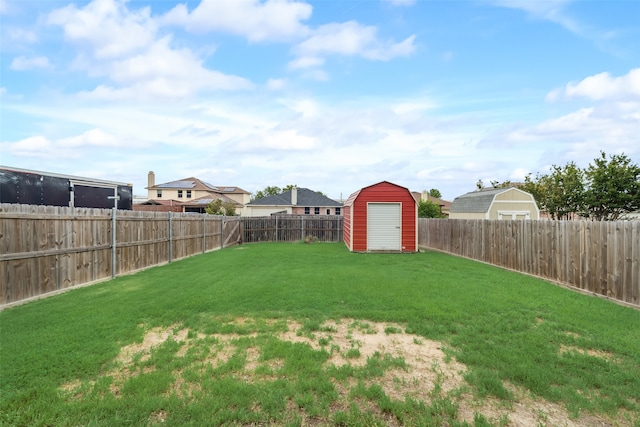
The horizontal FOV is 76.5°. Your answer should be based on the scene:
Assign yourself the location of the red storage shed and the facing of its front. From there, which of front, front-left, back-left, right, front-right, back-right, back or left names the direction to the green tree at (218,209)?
back-right

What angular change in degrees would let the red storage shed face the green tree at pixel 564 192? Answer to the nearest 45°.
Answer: approximately 135° to its left

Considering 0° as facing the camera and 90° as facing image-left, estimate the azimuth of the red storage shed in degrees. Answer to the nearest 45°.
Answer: approximately 0°

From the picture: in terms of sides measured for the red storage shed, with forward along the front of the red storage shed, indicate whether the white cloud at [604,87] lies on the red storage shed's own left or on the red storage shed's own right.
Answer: on the red storage shed's own left

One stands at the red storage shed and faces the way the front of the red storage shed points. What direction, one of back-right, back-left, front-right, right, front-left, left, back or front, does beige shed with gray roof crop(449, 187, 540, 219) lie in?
back-left

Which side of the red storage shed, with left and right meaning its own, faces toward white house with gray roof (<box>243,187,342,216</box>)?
back

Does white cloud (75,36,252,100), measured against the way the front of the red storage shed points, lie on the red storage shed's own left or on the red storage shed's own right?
on the red storage shed's own right
